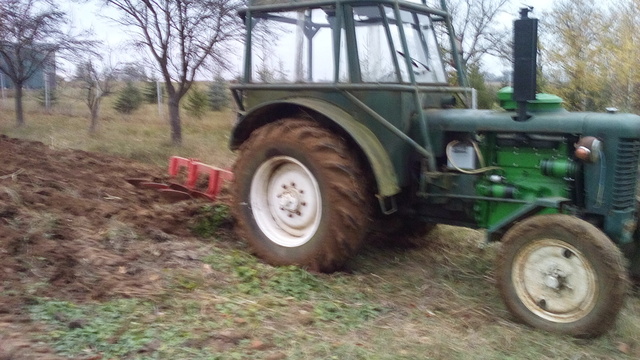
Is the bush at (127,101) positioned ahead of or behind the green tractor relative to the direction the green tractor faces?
behind

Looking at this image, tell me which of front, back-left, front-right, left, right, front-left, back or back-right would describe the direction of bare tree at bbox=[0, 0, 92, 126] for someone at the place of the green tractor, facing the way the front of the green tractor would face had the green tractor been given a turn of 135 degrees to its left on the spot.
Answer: front-left

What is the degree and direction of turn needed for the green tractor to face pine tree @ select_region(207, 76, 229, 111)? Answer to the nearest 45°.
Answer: approximately 135° to its left

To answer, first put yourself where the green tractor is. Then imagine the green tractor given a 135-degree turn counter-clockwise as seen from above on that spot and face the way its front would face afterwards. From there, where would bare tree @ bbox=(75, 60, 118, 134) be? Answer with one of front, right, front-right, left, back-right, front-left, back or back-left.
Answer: front-left

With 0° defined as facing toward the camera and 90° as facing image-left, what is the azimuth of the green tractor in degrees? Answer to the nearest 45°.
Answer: approximately 315°

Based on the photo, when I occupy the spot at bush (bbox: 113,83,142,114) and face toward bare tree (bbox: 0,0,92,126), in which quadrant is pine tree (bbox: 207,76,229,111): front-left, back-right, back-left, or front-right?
back-left
